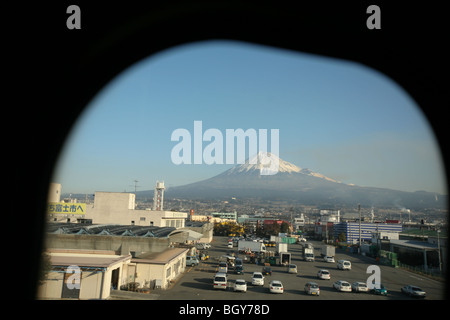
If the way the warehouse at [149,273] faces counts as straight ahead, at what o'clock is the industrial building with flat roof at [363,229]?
The industrial building with flat roof is roughly at 7 o'clock from the warehouse.

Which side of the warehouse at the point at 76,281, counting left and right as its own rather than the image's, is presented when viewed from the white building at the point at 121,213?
back

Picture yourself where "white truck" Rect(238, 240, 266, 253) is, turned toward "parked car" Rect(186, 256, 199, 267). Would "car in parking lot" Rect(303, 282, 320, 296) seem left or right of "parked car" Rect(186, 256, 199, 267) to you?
left

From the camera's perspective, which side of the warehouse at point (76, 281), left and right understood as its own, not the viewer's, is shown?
front

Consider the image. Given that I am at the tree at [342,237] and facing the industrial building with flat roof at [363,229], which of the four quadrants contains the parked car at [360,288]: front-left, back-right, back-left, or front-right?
back-right

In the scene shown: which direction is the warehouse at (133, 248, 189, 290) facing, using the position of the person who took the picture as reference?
facing the viewer and to the right of the viewer

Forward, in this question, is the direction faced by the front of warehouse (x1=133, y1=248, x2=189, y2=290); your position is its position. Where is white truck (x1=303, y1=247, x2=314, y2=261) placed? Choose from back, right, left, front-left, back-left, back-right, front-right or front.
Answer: left

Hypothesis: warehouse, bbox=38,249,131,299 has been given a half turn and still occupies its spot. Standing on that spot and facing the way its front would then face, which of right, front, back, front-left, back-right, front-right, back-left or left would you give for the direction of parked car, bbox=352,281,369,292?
right

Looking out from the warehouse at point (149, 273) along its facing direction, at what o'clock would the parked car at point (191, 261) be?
The parked car is roughly at 8 o'clock from the warehouse.

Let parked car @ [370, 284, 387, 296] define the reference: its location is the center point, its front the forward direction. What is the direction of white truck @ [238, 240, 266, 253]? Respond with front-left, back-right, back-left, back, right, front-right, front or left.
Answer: right

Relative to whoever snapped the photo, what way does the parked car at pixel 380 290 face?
facing the viewer and to the left of the viewer

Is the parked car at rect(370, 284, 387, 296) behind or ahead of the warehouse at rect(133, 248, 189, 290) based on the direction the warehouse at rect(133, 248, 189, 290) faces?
ahead

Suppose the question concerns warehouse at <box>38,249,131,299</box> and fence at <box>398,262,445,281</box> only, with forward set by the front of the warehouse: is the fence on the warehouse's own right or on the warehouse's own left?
on the warehouse's own left

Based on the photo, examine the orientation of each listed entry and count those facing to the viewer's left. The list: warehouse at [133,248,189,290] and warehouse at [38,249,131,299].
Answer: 0

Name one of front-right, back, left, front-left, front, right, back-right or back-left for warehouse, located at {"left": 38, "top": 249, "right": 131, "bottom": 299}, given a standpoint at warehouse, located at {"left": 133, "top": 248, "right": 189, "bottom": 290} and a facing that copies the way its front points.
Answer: right
